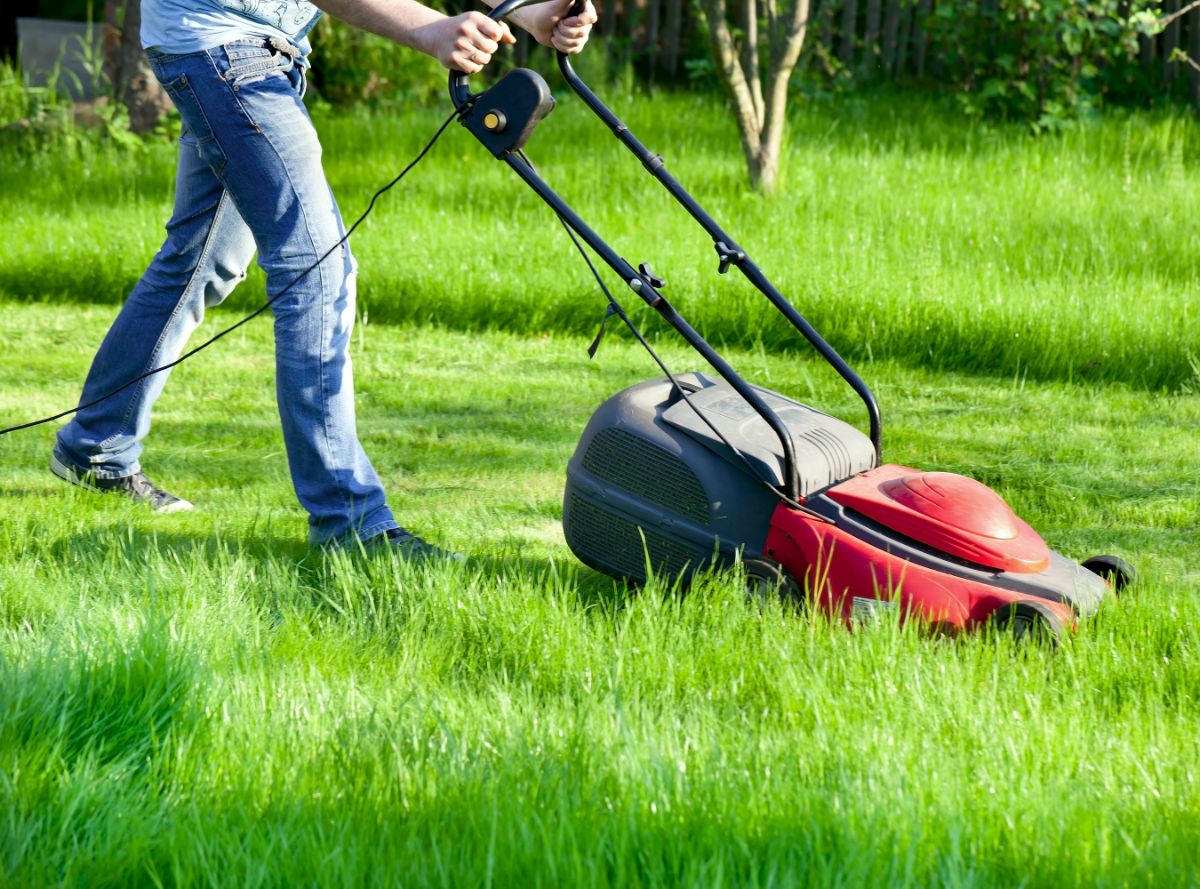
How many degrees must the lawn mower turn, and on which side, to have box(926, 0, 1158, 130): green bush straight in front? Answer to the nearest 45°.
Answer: approximately 135° to its left

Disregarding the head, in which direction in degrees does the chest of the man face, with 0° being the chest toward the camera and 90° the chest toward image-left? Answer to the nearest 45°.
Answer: approximately 270°

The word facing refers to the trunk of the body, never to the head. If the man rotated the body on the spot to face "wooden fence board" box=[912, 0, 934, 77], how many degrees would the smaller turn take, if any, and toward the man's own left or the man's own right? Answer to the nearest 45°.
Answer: approximately 45° to the man's own left

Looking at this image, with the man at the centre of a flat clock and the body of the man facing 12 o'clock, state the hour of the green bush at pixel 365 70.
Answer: The green bush is roughly at 9 o'clock from the man.

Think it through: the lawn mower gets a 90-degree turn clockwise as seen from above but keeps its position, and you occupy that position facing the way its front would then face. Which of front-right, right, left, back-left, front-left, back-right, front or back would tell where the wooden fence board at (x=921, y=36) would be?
back-right

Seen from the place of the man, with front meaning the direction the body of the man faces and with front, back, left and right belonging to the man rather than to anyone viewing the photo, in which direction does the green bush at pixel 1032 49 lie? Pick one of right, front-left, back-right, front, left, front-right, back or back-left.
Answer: front-left

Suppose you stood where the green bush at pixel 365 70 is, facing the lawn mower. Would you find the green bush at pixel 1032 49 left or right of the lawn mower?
left

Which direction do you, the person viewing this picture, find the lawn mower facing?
facing the viewer and to the right of the viewer
